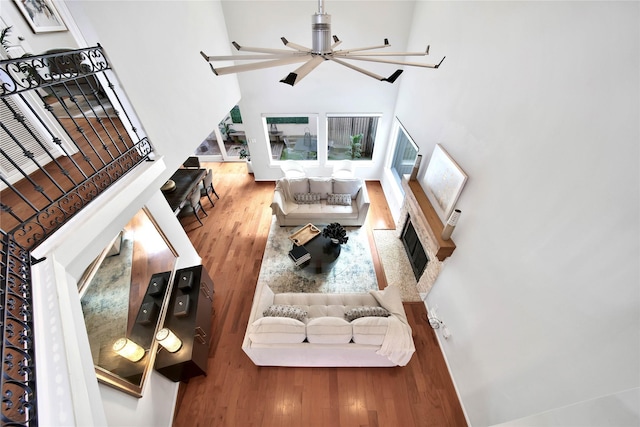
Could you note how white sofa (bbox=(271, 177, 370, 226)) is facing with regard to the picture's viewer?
facing the viewer

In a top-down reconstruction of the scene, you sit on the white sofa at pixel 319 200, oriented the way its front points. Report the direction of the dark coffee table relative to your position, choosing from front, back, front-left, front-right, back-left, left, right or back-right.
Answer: front

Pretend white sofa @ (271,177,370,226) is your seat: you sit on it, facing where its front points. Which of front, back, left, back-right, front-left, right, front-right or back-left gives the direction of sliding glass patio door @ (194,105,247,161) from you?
back-right

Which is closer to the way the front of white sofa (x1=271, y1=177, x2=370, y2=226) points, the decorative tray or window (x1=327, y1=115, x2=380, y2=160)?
the decorative tray

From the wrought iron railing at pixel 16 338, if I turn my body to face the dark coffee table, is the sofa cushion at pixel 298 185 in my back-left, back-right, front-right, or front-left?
front-left

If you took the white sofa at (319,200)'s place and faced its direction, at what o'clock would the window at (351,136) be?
The window is roughly at 7 o'clock from the white sofa.

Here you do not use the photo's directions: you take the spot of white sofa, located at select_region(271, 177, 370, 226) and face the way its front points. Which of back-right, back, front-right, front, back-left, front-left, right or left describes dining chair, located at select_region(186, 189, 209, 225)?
right

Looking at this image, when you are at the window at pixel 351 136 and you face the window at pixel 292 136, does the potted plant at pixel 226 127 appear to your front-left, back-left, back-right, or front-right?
front-right
